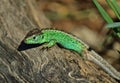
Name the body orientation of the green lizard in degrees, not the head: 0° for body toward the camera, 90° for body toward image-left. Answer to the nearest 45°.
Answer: approximately 90°
